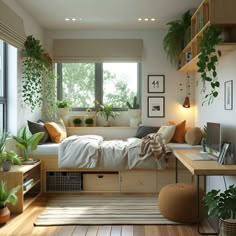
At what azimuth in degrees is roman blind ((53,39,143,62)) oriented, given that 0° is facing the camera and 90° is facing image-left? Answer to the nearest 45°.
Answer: approximately 0°

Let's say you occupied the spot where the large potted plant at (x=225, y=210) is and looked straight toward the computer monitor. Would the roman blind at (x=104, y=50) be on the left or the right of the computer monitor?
left

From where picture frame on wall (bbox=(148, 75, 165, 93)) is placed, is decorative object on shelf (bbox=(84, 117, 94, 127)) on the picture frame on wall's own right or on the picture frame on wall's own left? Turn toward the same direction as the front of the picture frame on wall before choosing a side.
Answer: on the picture frame on wall's own right

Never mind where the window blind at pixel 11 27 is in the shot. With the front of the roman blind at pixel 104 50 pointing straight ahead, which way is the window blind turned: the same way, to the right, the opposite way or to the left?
to the left

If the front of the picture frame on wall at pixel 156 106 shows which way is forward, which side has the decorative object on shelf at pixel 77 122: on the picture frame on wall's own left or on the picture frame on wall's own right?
on the picture frame on wall's own right

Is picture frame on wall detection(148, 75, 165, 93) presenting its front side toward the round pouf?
yes

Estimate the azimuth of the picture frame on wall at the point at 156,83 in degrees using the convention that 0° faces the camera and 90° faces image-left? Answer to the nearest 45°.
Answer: approximately 0°

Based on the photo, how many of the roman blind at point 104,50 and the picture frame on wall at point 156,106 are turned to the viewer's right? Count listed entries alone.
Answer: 0

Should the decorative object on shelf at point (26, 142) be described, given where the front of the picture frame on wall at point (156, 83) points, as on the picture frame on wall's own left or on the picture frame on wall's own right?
on the picture frame on wall's own right

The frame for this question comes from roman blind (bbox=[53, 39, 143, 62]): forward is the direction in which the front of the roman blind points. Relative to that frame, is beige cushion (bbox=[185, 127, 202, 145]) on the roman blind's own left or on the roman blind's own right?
on the roman blind's own left

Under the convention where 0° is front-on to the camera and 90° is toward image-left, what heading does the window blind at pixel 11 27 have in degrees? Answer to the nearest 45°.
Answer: approximately 270°
